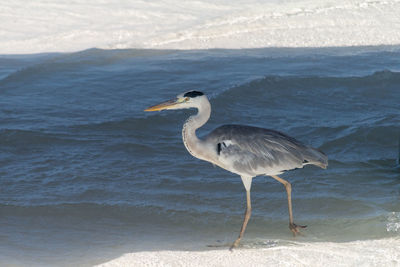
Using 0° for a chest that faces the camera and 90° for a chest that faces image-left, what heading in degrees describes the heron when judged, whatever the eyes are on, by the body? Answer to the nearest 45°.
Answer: approximately 90°
